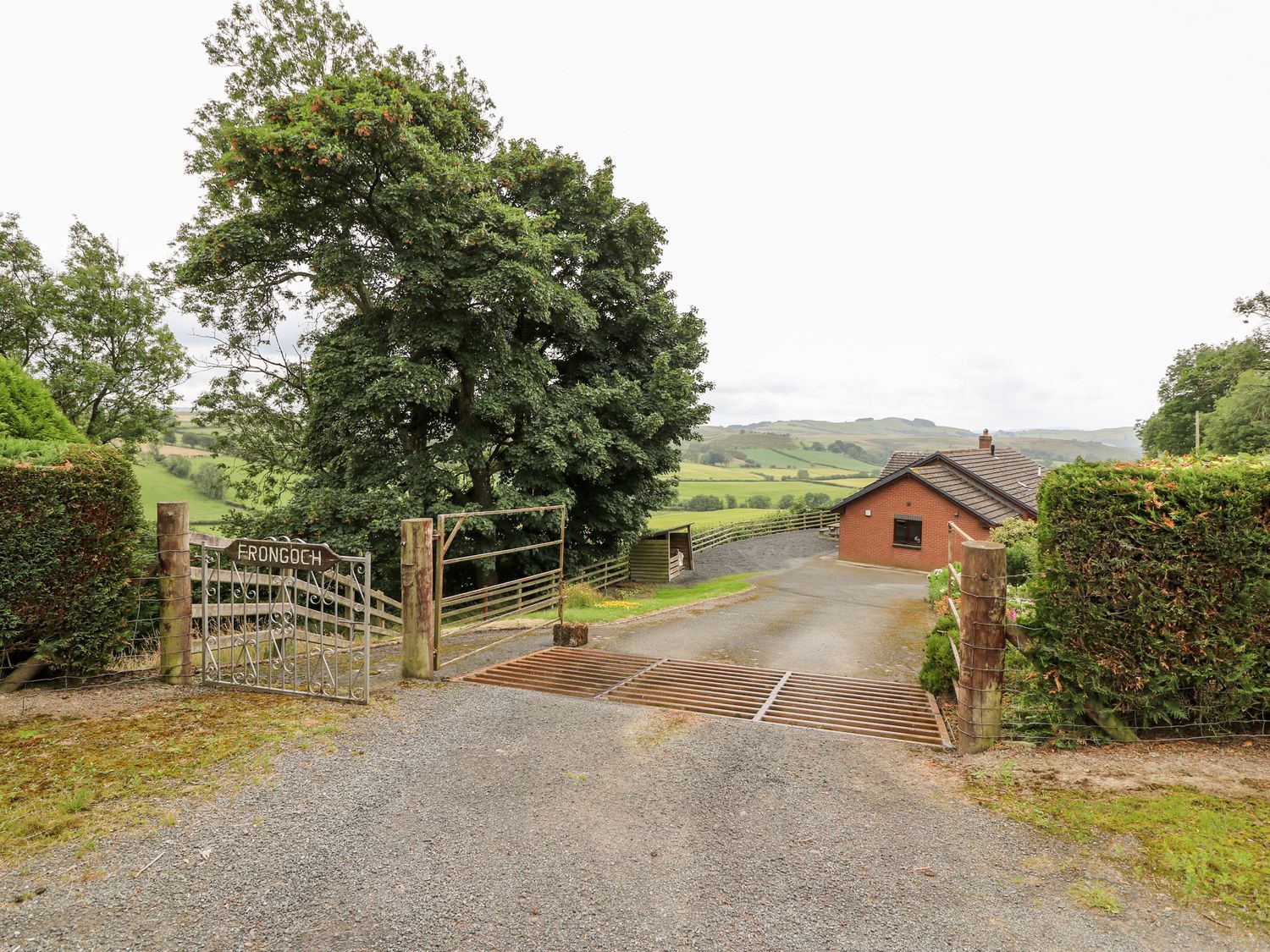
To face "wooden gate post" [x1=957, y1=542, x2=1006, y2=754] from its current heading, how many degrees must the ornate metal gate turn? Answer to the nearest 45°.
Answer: approximately 45° to its left

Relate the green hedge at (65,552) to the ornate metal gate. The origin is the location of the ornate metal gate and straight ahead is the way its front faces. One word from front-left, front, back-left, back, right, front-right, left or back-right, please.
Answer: right

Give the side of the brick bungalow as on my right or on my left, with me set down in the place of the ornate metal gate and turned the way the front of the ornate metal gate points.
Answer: on my left

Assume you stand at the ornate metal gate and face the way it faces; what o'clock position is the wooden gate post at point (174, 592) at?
The wooden gate post is roughly at 4 o'clock from the ornate metal gate.

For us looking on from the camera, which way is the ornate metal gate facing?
facing the viewer

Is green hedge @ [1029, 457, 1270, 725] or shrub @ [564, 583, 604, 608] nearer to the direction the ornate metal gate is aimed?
the green hedge

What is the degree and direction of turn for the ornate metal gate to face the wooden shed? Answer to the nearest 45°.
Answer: approximately 135° to its left

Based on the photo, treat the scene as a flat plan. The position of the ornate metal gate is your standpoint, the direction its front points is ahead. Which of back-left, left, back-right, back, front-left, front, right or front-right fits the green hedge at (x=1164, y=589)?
front-left

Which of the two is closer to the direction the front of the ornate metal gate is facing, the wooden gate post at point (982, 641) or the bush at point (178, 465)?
the wooden gate post

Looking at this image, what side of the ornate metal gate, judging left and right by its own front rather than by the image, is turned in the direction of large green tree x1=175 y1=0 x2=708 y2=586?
back

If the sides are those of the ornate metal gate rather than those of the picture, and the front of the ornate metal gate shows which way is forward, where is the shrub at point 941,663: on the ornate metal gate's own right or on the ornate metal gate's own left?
on the ornate metal gate's own left

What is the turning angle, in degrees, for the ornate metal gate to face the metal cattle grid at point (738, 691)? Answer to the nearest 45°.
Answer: approximately 90° to its left

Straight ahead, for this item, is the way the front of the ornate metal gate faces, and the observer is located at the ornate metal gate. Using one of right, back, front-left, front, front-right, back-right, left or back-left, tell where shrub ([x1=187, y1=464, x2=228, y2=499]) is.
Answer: back

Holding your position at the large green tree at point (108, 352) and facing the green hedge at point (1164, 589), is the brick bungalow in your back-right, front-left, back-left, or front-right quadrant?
front-left
